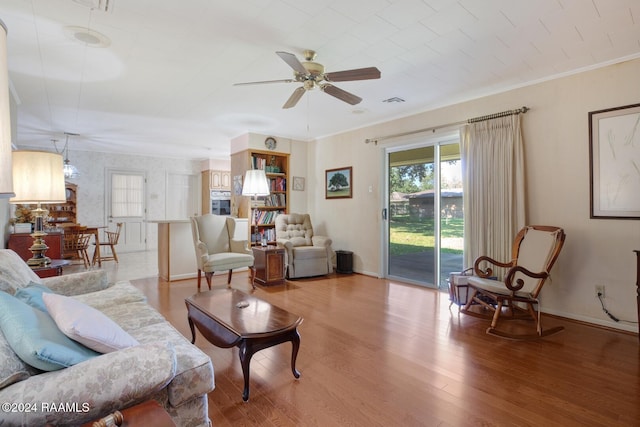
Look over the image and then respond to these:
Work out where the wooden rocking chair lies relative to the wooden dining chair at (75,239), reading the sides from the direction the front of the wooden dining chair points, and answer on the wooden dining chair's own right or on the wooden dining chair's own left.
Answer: on the wooden dining chair's own right

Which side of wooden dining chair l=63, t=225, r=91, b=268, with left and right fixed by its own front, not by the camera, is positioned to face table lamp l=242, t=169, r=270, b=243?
right

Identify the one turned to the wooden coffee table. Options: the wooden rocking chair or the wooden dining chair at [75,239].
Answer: the wooden rocking chair

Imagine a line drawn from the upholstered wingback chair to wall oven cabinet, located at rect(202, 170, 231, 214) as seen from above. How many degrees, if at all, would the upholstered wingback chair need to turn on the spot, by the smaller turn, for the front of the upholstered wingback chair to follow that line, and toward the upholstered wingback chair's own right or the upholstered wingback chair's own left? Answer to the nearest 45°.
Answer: approximately 135° to the upholstered wingback chair's own left

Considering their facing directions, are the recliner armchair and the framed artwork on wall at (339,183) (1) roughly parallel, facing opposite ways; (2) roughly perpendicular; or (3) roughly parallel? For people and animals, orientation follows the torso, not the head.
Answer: roughly perpendicular

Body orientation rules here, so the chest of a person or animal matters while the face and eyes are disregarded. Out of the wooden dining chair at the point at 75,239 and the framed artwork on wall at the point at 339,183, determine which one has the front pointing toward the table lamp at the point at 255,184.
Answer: the framed artwork on wall

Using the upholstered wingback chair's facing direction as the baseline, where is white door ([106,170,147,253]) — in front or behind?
behind

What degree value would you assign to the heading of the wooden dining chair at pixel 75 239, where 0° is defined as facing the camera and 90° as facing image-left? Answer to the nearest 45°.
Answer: approximately 225°

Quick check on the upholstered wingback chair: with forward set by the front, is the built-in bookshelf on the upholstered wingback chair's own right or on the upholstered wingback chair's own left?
on the upholstered wingback chair's own left

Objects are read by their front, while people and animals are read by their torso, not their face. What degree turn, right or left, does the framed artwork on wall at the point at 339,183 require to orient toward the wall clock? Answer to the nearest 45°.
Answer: approximately 45° to its right
